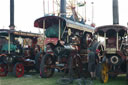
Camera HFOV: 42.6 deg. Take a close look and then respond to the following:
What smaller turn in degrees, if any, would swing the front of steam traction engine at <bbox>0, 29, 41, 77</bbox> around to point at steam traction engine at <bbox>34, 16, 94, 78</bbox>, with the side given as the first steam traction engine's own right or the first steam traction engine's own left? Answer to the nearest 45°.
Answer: approximately 90° to the first steam traction engine's own left

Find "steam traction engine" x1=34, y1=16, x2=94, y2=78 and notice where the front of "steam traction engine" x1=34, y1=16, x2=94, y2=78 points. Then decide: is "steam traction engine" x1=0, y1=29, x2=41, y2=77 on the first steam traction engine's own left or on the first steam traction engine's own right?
on the first steam traction engine's own right

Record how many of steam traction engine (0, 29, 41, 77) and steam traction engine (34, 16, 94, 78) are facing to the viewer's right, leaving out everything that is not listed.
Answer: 0

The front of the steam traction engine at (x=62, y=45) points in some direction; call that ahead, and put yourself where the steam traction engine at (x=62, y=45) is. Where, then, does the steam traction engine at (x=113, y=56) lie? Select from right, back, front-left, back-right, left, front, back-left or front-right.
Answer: left

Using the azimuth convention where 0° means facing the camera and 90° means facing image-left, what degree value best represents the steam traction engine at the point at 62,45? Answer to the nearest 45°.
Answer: approximately 45°

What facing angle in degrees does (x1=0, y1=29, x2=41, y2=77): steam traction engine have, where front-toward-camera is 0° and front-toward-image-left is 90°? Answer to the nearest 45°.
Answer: approximately 45°

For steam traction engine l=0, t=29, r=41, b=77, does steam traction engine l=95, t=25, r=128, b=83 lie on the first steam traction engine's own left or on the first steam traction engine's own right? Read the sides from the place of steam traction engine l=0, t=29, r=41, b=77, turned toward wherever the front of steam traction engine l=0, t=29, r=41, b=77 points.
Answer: on the first steam traction engine's own left
